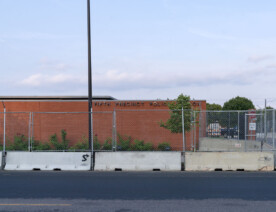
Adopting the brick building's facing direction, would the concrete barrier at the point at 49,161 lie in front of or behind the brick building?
in front

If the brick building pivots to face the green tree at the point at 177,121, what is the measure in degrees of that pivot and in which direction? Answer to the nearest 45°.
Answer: approximately 45° to its left

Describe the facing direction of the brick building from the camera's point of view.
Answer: facing the viewer

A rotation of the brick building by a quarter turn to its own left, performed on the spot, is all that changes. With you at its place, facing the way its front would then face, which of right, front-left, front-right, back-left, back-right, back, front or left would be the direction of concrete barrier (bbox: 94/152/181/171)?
right

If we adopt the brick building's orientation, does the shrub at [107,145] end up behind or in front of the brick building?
in front
